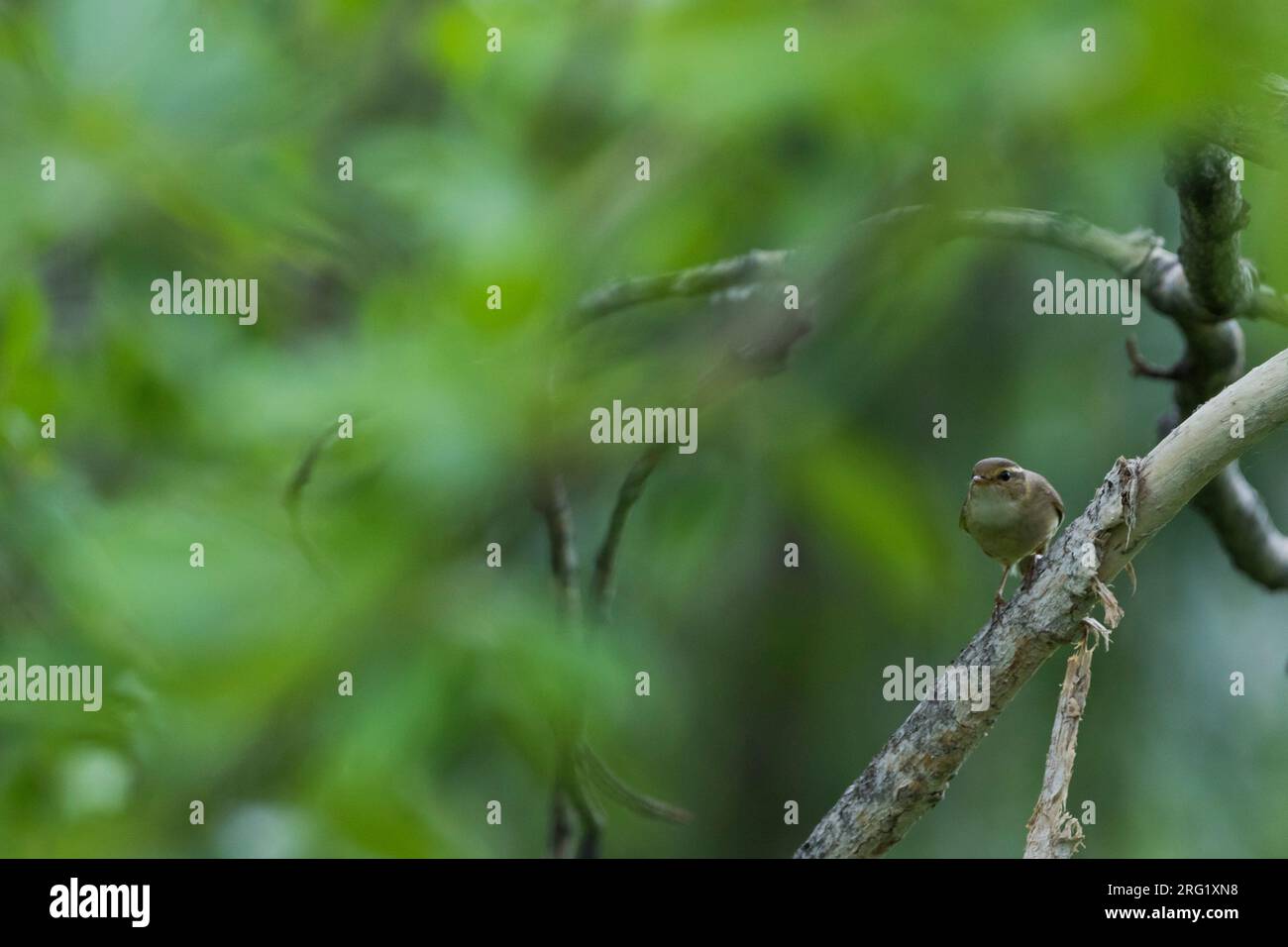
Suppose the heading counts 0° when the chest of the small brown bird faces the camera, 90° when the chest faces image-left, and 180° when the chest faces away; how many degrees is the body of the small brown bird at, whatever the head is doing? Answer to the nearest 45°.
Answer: approximately 45°
